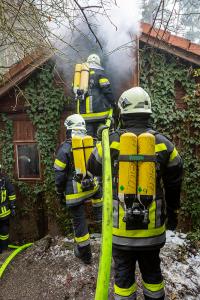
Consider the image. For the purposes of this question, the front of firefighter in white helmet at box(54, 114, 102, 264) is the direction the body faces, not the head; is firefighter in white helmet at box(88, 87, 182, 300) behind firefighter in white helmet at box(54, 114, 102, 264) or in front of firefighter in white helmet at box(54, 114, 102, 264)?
behind

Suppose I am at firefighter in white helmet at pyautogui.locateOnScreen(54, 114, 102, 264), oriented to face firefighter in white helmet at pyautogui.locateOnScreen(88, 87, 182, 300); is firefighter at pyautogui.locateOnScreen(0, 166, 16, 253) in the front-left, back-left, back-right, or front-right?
back-right

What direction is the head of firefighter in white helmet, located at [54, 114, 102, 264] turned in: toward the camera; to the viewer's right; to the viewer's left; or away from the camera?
away from the camera

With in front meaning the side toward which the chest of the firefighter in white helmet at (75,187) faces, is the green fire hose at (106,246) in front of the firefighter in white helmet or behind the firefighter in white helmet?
behind

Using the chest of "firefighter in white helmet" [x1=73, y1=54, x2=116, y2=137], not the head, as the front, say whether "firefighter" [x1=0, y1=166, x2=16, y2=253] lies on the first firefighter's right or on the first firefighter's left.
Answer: on the first firefighter's left

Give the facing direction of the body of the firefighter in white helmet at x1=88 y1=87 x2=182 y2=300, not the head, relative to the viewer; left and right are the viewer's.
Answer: facing away from the viewer

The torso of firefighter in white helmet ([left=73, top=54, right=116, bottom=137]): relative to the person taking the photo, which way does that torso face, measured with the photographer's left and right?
facing away from the viewer and to the right of the viewer
